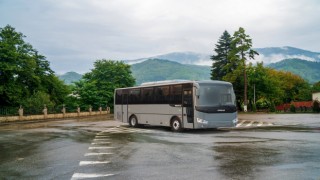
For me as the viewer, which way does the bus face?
facing the viewer and to the right of the viewer
